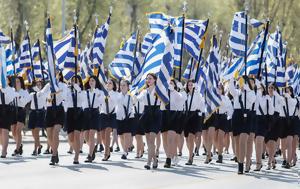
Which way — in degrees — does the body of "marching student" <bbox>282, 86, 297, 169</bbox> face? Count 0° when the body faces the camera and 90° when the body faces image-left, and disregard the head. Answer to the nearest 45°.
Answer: approximately 45°

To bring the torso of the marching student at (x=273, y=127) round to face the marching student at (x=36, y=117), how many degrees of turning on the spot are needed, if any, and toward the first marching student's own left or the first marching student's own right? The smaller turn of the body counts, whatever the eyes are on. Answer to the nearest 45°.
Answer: approximately 45° to the first marching student's own right

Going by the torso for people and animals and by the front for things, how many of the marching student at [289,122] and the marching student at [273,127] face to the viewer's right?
0

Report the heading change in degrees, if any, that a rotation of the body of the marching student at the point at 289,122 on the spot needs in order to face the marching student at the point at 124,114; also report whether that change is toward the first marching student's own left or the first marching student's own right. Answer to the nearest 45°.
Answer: approximately 45° to the first marching student's own right

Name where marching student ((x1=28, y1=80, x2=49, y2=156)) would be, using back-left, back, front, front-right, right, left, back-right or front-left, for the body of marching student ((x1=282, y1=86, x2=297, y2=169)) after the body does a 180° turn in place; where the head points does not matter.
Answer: back-left

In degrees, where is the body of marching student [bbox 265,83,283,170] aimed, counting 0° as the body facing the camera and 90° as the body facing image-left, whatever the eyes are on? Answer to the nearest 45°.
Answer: approximately 45°

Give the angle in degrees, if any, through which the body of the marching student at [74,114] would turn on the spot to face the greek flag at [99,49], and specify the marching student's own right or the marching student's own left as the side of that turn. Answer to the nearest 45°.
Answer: approximately 180°
